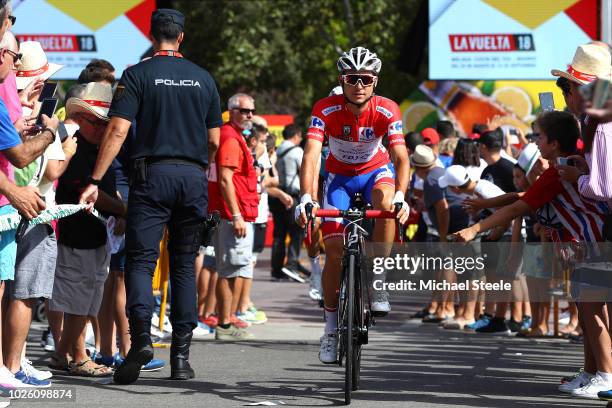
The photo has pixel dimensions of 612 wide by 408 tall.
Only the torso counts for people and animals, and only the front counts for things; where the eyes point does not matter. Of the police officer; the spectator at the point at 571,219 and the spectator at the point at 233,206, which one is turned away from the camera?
the police officer

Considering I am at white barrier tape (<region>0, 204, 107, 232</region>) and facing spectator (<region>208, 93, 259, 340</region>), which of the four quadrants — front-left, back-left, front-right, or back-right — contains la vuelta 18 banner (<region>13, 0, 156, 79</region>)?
front-left

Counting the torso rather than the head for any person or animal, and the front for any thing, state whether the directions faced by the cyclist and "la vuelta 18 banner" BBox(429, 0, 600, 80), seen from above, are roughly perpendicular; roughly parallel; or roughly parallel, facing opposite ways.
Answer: roughly parallel

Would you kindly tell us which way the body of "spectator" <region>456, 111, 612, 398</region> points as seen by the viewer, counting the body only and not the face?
to the viewer's left

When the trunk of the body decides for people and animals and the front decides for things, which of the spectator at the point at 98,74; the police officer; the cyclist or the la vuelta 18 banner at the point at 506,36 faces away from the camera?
the police officer

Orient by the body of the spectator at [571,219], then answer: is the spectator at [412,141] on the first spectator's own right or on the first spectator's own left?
on the first spectator's own right

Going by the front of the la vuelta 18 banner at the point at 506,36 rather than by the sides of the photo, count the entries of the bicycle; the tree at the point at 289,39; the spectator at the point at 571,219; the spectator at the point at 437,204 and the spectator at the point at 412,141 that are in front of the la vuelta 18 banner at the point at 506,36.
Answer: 4

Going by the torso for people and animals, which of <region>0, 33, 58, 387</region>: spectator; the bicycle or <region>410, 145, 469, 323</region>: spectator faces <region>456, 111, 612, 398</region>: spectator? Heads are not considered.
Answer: <region>0, 33, 58, 387</region>: spectator

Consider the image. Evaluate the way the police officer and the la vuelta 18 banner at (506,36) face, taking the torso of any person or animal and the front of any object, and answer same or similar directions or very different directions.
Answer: very different directions

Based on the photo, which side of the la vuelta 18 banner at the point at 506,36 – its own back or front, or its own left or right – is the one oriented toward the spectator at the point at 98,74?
front

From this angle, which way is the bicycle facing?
toward the camera

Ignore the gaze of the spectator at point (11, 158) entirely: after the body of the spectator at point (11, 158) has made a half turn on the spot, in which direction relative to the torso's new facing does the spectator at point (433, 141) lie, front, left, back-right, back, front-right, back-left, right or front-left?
back-right

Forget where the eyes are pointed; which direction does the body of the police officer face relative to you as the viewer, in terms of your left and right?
facing away from the viewer

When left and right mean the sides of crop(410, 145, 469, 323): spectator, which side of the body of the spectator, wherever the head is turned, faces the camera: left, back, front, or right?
left

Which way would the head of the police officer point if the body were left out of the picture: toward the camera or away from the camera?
away from the camera

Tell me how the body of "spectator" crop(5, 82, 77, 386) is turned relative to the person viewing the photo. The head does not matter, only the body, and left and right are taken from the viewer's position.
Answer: facing to the right of the viewer
